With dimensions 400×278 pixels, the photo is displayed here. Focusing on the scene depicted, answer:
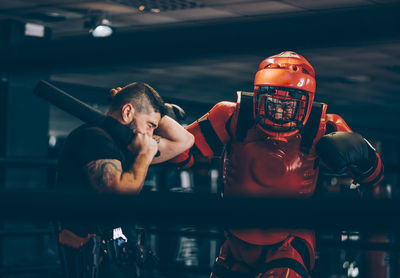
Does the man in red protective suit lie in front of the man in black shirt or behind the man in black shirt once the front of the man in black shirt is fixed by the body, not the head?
in front

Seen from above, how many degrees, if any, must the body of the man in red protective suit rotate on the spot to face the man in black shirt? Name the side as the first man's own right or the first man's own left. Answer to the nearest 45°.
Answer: approximately 45° to the first man's own right

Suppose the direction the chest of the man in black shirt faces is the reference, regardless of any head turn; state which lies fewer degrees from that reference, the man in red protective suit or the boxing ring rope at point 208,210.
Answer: the man in red protective suit

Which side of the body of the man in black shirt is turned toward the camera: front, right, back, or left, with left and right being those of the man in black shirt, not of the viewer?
right

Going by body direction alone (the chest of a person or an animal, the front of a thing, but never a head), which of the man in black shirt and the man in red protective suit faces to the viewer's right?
the man in black shirt

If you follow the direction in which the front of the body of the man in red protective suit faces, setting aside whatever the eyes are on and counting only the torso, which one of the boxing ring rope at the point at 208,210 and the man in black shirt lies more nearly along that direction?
the boxing ring rope

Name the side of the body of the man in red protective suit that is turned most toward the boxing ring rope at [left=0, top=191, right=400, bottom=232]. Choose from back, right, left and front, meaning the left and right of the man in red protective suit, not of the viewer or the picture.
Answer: front

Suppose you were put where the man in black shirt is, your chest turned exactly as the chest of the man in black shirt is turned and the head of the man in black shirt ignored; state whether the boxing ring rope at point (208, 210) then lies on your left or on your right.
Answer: on your right

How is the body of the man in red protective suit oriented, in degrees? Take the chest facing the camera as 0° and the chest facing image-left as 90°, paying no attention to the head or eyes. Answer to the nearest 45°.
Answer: approximately 0°

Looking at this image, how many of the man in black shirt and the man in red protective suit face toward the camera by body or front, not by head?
1

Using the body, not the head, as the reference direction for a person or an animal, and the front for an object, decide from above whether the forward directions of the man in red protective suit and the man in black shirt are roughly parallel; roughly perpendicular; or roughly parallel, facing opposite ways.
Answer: roughly perpendicular
